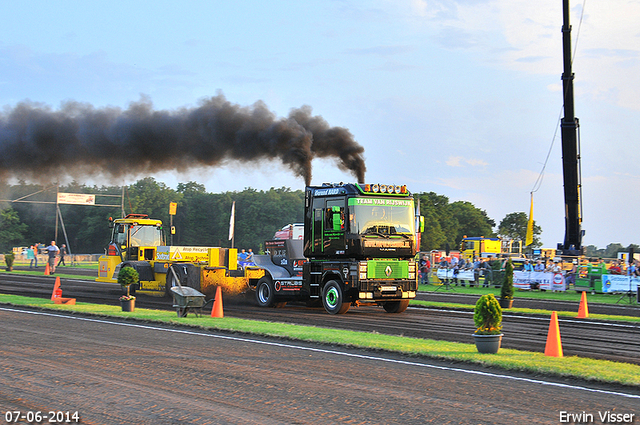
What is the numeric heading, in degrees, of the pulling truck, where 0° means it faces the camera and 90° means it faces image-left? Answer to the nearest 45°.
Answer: approximately 315°

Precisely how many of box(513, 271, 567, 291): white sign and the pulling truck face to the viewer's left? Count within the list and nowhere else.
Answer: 0

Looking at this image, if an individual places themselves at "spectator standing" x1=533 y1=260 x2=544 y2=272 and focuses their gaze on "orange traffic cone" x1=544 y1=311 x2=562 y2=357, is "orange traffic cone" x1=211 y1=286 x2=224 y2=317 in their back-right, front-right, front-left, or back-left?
front-right

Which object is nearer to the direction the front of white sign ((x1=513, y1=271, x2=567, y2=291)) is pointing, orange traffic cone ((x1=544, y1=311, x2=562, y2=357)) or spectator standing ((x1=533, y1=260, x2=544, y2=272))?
the orange traffic cone

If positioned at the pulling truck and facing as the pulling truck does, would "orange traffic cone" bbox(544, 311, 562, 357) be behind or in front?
in front

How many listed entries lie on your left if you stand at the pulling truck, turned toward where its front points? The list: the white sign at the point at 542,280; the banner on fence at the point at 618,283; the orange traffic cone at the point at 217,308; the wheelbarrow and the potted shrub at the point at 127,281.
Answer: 2

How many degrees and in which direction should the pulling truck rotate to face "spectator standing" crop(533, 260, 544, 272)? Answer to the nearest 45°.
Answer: approximately 90° to its left

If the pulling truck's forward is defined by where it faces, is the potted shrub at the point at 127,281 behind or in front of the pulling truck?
behind

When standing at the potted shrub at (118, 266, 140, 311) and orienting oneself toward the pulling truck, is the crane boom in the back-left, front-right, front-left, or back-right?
front-left

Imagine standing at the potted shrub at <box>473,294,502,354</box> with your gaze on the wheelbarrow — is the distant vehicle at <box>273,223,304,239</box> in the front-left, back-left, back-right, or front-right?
front-right

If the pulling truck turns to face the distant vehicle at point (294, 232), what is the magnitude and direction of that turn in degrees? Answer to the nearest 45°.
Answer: approximately 180°

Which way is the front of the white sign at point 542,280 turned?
toward the camera

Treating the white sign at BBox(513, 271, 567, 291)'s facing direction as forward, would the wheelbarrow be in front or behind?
in front

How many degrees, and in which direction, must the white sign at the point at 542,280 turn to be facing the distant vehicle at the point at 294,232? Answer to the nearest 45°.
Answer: approximately 45° to its right

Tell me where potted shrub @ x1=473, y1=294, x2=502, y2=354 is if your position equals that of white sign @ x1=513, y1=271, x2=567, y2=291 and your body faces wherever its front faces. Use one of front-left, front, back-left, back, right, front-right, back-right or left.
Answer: front

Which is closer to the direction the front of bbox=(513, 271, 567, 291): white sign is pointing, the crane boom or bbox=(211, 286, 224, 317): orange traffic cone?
the orange traffic cone

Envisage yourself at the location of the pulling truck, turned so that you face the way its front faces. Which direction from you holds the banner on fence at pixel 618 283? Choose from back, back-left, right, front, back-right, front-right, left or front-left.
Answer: left
